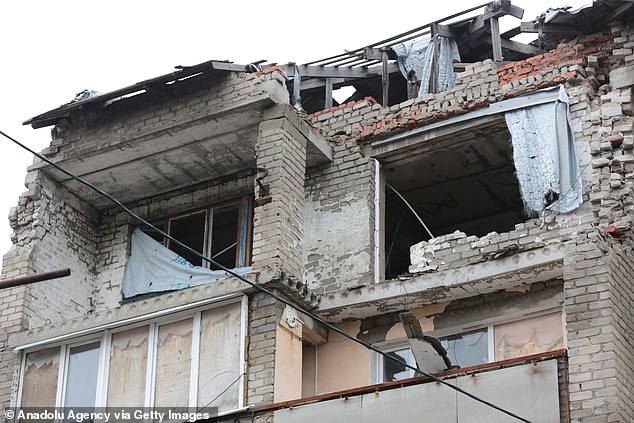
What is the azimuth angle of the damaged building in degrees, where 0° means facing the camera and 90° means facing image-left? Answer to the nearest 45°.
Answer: approximately 45°
